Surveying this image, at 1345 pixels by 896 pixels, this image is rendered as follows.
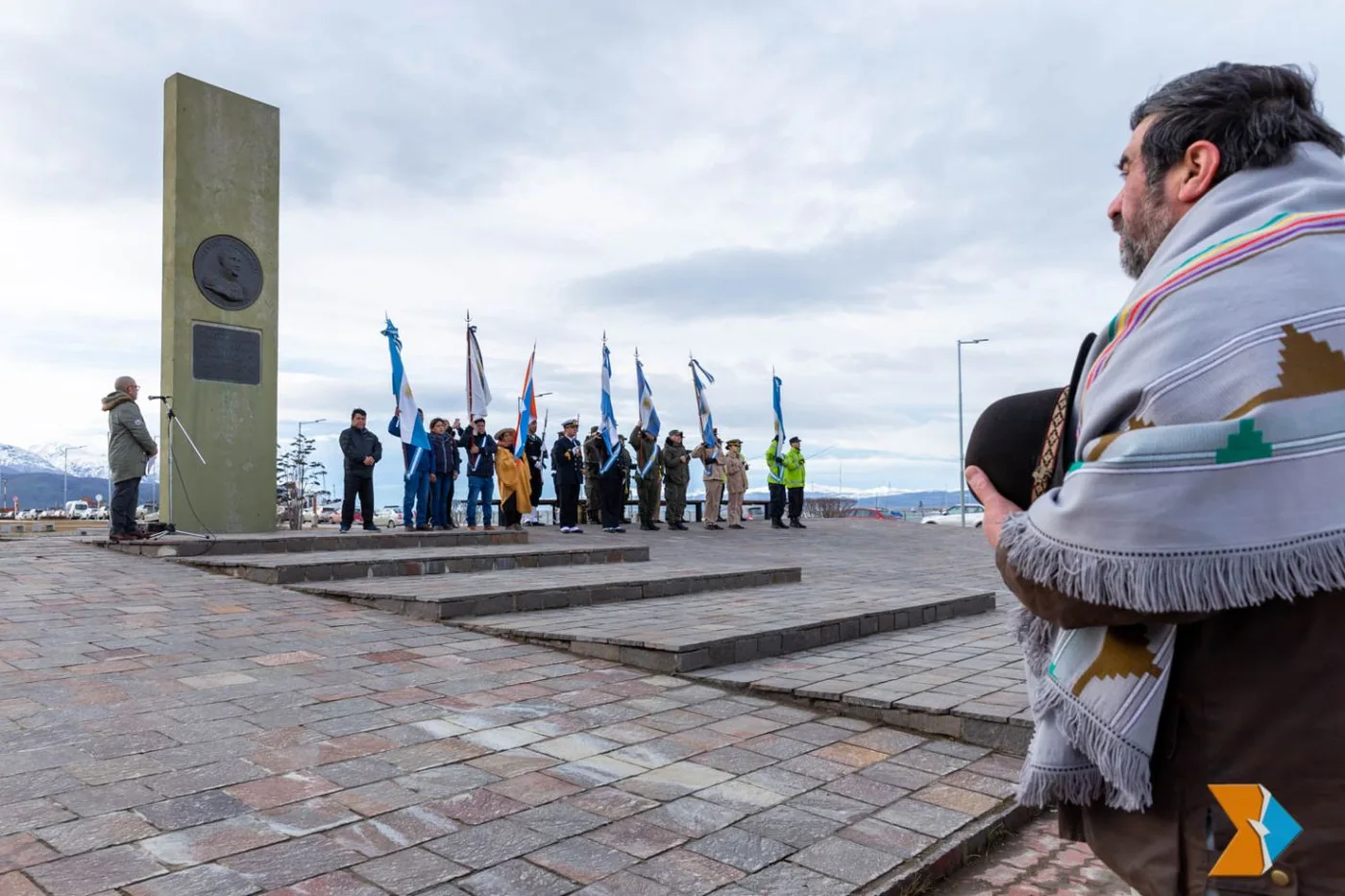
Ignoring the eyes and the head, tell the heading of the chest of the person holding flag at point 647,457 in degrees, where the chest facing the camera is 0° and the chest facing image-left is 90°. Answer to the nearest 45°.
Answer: approximately 45°

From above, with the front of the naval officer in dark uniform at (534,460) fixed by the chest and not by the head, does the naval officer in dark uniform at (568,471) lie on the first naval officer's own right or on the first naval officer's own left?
on the first naval officer's own left

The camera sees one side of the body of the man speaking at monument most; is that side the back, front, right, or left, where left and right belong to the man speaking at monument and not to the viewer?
right

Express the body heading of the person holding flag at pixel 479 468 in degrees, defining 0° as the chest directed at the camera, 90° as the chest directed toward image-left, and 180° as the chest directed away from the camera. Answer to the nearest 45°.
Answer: approximately 0°

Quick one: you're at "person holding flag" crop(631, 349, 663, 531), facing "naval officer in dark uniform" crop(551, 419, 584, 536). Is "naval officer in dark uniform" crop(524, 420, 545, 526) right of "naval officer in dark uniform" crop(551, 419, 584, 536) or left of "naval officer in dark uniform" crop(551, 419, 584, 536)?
right

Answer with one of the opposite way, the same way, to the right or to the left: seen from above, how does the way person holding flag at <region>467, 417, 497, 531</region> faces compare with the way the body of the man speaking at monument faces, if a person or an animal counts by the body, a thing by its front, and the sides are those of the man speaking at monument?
to the right
